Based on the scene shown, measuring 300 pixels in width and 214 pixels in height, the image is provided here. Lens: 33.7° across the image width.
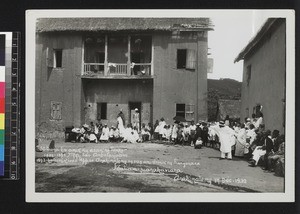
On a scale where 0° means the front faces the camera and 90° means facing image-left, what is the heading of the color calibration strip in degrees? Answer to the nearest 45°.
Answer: approximately 0°
